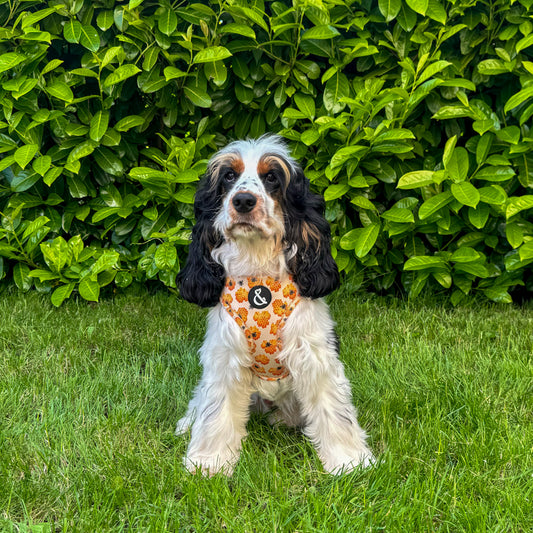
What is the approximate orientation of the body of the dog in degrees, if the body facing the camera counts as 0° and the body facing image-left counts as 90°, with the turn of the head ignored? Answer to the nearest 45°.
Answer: approximately 0°

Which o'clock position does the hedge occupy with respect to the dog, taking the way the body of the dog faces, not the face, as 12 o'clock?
The hedge is roughly at 6 o'clock from the dog.
